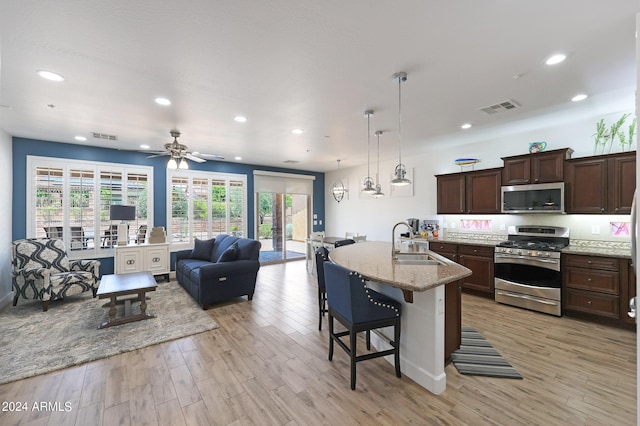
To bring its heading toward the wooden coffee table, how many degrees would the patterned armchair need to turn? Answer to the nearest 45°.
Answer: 0° — it already faces it

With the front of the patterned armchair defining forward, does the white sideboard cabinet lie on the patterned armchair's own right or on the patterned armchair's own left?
on the patterned armchair's own left

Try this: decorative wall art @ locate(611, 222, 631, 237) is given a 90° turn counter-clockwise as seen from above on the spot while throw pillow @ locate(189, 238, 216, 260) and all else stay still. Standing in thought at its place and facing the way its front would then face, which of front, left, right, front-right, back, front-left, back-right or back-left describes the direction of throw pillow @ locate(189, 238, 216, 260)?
back-right

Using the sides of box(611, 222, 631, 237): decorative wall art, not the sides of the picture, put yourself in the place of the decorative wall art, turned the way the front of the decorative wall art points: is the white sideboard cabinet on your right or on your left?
on your right

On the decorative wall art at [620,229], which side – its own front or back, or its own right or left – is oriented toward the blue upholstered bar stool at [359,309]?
front

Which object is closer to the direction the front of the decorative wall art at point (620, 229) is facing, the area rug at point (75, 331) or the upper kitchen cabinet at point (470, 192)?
the area rug

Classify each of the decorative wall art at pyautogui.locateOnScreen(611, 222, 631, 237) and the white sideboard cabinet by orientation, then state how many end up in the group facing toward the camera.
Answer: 2

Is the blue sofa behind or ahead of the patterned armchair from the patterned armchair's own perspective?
ahead

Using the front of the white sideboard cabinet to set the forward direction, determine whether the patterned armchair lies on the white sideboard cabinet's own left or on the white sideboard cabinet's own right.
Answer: on the white sideboard cabinet's own right

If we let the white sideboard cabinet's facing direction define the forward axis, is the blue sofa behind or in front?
in front

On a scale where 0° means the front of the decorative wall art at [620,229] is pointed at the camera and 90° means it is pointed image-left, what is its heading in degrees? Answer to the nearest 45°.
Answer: approximately 0°
